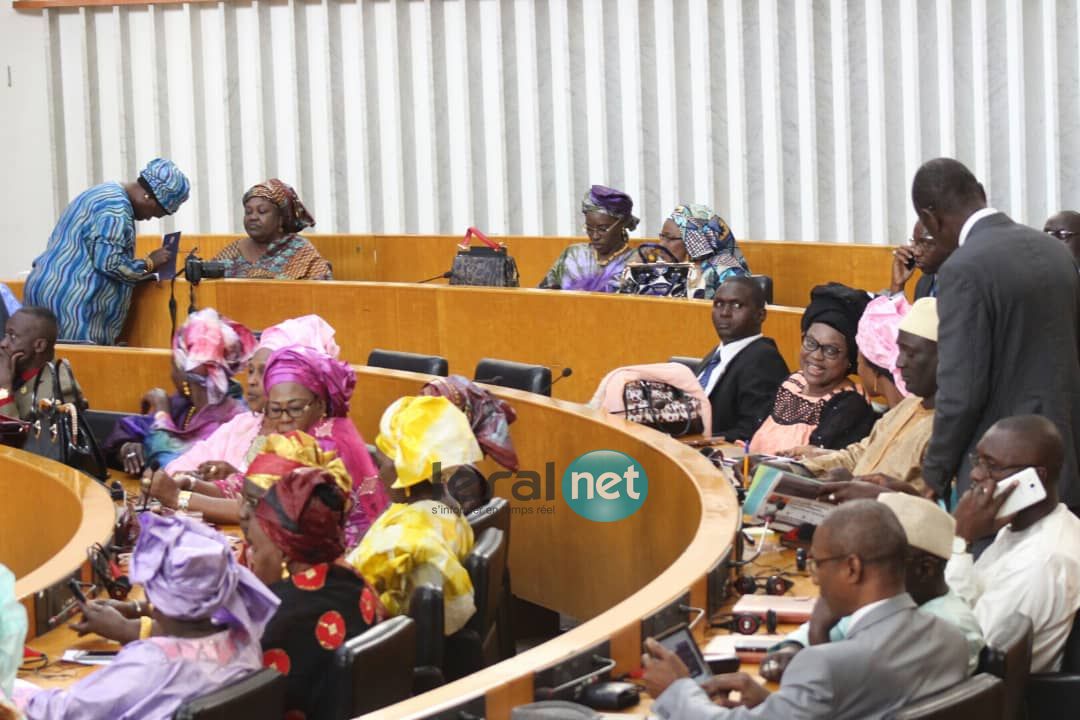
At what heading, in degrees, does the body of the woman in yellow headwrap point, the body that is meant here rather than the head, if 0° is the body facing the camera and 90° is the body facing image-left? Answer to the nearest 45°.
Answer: approximately 135°

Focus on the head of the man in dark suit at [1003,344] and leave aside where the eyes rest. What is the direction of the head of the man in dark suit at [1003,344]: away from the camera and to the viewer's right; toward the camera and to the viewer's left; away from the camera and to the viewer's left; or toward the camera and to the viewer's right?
away from the camera and to the viewer's left

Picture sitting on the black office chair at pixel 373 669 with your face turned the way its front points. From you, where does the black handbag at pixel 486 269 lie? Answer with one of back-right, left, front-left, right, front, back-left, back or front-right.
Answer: front-right

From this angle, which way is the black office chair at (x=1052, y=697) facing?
to the viewer's left

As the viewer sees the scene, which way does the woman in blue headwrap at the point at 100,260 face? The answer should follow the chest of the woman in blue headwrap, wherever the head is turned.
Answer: to the viewer's right

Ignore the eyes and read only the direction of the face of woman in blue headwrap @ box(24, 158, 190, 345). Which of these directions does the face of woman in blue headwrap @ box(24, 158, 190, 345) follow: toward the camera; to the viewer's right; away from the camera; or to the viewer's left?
to the viewer's right

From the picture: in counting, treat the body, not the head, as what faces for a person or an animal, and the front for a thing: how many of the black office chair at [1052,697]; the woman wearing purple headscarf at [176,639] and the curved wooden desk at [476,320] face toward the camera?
1

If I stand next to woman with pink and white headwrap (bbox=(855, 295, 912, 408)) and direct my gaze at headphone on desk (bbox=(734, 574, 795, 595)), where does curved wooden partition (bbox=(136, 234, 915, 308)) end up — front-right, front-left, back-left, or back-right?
back-right

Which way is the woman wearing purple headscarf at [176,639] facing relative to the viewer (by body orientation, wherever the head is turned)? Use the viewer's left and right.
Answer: facing away from the viewer and to the left of the viewer

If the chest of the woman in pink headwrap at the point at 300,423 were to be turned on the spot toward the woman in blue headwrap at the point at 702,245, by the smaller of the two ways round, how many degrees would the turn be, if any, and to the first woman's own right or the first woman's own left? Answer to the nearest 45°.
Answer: approximately 180°

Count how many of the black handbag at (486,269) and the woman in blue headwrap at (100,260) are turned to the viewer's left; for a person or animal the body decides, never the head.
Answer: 0

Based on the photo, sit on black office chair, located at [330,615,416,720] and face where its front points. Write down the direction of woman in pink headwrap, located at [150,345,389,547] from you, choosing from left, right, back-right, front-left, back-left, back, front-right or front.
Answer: front-right
